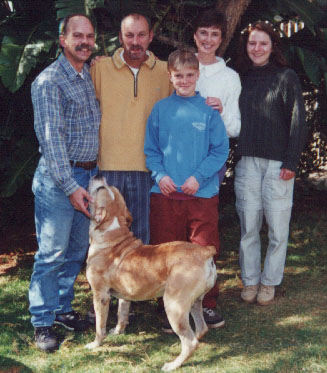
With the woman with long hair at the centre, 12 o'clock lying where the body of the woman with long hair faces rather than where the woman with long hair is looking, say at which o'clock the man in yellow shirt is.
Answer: The man in yellow shirt is roughly at 2 o'clock from the woman with long hair.

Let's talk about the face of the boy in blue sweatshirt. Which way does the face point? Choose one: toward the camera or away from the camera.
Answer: toward the camera

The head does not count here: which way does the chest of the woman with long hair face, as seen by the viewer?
toward the camera

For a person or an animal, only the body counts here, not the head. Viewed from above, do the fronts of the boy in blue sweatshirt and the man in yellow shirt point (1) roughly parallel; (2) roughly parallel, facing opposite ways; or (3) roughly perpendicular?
roughly parallel

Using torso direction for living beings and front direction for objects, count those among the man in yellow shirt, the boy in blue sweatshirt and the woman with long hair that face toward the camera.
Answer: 3

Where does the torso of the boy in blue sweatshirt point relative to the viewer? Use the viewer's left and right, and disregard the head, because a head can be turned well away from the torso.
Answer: facing the viewer

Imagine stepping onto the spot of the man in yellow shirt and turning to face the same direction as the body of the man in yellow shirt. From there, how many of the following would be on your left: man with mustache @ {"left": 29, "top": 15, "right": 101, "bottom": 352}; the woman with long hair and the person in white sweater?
2

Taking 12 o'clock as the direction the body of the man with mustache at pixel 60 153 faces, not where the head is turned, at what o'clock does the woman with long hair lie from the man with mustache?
The woman with long hair is roughly at 10 o'clock from the man with mustache.

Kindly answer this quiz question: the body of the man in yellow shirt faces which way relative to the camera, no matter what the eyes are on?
toward the camera

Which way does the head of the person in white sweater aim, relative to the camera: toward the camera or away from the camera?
toward the camera

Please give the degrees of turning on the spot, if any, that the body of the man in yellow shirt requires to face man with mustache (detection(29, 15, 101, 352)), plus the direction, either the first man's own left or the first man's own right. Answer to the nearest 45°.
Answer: approximately 45° to the first man's own right
